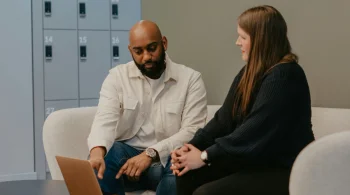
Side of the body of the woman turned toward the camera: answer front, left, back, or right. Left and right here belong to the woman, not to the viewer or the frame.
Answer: left

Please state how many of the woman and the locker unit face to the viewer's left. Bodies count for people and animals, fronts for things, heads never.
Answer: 1

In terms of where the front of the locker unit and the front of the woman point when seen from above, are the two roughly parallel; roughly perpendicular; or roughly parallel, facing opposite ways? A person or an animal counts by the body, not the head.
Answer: roughly perpendicular

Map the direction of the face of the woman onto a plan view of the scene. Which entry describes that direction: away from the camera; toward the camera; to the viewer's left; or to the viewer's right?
to the viewer's left

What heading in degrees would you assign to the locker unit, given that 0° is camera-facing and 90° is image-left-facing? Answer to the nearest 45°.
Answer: approximately 0°

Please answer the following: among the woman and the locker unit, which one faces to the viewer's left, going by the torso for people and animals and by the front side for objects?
the woman

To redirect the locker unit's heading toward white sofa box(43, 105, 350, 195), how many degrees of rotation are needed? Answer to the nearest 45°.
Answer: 0° — it already faces it

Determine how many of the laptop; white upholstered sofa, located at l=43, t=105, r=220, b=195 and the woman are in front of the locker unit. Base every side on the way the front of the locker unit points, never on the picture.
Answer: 3

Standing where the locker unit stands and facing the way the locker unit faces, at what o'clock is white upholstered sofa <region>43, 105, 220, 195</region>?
The white upholstered sofa is roughly at 12 o'clock from the locker unit.
